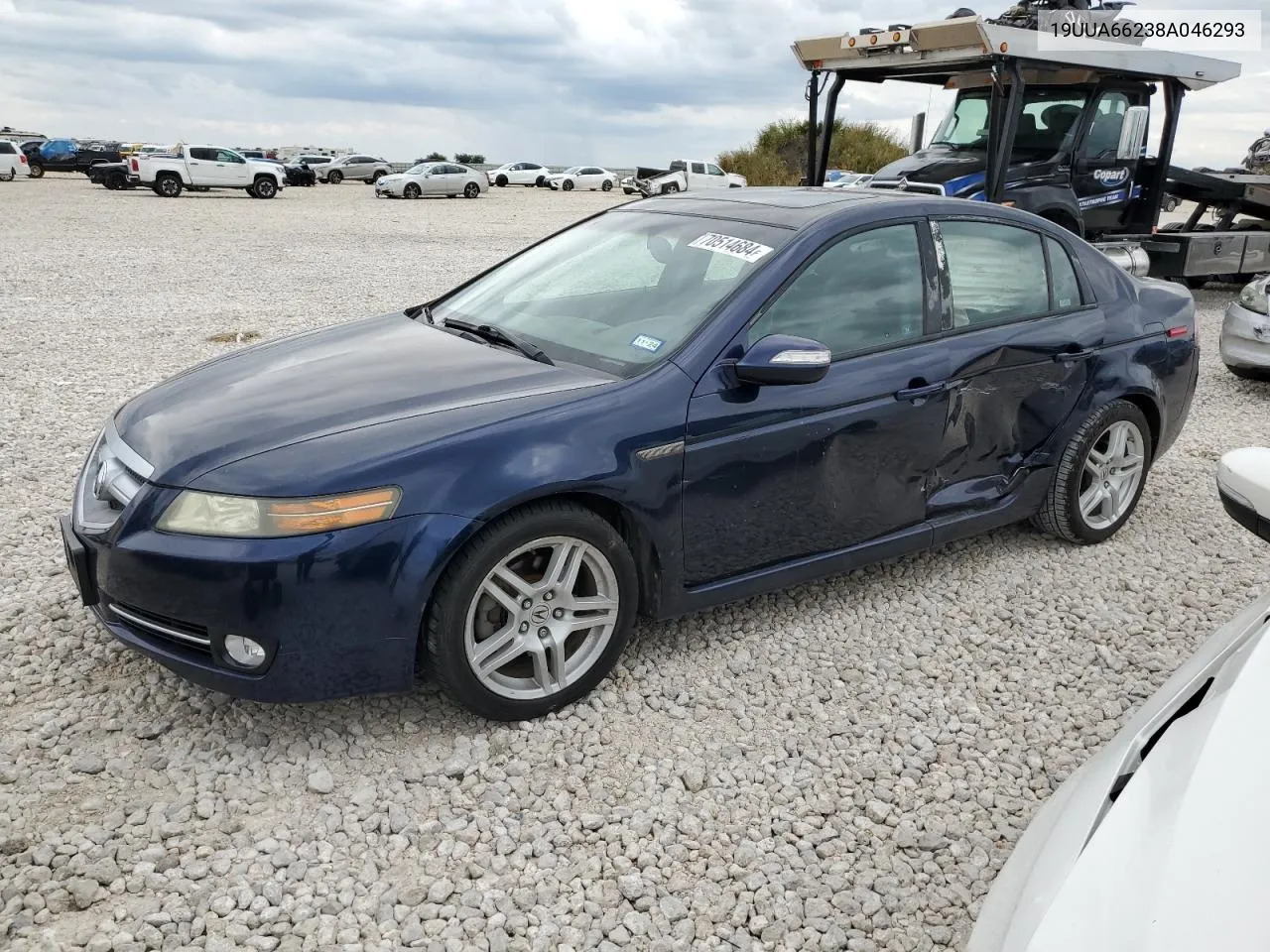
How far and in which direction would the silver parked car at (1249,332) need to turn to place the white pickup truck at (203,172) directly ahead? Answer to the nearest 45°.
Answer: approximately 90° to its right

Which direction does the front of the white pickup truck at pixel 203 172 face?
to the viewer's right

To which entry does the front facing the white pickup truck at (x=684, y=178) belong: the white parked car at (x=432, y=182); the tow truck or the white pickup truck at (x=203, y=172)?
the white pickup truck at (x=203, y=172)

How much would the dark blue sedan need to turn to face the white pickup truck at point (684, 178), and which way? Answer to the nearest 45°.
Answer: approximately 135° to its right

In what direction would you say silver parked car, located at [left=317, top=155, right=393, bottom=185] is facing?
to the viewer's left

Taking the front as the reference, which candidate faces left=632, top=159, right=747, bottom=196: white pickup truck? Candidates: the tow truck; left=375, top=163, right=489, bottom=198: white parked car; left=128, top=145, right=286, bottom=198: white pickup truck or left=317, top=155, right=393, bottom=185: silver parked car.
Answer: left=128, top=145, right=286, bottom=198: white pickup truck

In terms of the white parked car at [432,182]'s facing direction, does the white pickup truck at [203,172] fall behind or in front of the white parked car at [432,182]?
in front

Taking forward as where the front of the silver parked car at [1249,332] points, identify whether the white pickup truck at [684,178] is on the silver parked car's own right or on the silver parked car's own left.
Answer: on the silver parked car's own right

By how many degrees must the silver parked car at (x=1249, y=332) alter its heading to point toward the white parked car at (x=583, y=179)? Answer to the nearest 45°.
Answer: approximately 90° to its right
